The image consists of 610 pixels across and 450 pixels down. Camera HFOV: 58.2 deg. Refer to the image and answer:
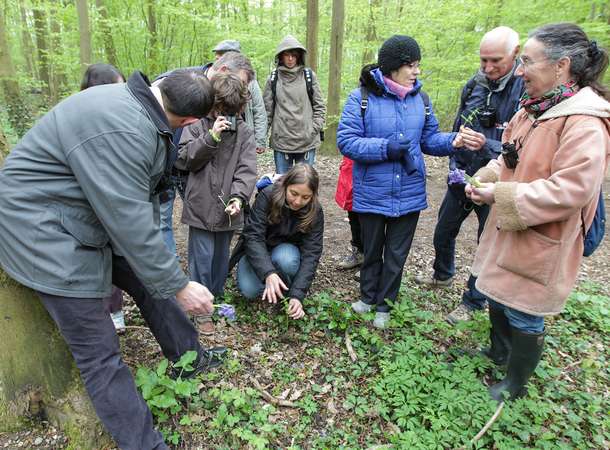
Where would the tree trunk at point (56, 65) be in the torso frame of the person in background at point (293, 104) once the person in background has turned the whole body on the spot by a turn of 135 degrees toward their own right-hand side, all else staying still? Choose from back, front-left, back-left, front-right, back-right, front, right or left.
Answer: front

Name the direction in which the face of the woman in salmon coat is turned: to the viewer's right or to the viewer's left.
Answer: to the viewer's left

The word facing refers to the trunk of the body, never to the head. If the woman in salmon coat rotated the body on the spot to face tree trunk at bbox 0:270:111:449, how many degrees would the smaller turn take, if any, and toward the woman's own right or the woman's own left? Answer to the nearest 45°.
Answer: approximately 45° to the woman's own left

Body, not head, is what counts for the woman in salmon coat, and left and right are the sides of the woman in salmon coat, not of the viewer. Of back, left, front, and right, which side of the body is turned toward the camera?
left

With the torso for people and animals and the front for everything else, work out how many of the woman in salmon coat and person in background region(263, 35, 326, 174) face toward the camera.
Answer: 1

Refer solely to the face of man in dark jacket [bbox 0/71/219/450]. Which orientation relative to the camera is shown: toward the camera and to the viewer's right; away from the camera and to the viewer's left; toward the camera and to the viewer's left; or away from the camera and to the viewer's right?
away from the camera and to the viewer's right

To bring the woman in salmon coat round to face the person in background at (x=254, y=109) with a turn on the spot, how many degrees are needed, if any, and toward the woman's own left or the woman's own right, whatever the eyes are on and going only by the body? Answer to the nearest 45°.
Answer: approximately 45° to the woman's own right

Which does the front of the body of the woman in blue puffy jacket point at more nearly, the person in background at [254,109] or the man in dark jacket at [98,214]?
the man in dark jacket

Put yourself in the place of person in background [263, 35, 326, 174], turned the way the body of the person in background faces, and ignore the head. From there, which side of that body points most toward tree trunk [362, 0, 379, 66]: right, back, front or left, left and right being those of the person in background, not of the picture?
back
